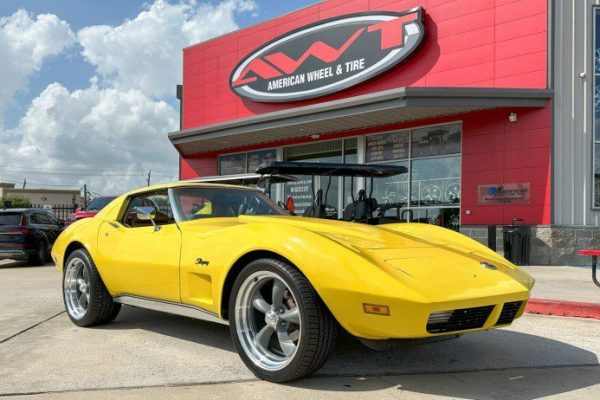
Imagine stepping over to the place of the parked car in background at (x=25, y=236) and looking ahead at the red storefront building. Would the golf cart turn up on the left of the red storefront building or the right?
right

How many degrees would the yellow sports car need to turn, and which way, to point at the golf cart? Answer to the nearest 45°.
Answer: approximately 135° to its left

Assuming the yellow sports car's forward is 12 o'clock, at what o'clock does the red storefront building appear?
The red storefront building is roughly at 8 o'clock from the yellow sports car.

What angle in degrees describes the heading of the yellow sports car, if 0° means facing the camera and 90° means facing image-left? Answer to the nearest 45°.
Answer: approximately 315°

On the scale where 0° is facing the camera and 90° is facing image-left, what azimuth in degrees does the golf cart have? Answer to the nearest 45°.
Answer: approximately 90°
